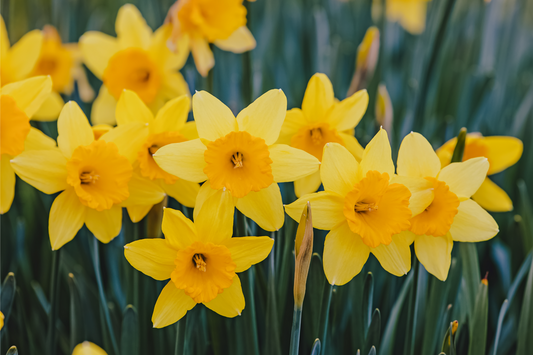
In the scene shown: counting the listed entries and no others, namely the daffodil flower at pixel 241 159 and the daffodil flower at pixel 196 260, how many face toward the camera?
2
